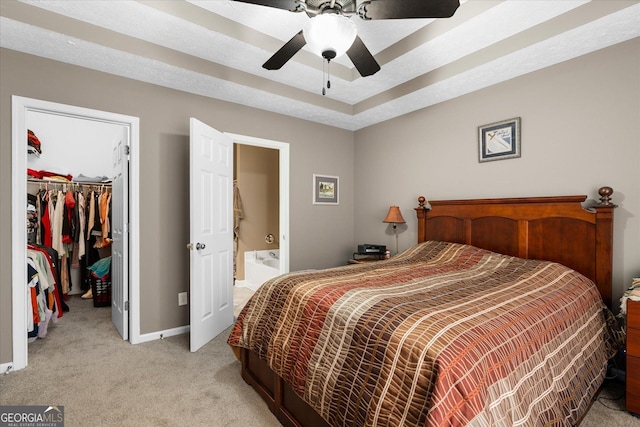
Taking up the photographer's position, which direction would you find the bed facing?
facing the viewer and to the left of the viewer

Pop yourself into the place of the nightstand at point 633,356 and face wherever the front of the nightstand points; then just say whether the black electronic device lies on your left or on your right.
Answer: on your right

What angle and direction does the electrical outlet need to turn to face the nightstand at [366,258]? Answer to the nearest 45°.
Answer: approximately 90° to its left

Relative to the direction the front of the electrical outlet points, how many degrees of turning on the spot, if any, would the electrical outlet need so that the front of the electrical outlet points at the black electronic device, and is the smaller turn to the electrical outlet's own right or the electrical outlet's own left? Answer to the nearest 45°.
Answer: approximately 90° to the electrical outlet's own left

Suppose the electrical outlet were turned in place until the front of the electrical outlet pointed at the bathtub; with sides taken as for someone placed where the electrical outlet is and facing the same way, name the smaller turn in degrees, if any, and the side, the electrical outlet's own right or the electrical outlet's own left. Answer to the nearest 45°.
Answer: approximately 135° to the electrical outlet's own left

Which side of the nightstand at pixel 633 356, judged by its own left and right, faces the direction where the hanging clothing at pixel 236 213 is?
right

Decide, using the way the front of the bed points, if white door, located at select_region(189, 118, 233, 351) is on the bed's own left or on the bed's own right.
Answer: on the bed's own right

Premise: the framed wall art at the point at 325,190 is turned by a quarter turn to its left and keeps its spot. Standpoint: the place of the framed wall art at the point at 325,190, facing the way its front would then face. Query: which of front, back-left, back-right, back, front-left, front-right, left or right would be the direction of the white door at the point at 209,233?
back

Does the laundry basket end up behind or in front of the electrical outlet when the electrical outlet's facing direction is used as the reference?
behind

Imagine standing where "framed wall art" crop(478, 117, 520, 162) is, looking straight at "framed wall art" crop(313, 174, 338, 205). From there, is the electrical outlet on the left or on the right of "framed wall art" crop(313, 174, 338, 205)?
left

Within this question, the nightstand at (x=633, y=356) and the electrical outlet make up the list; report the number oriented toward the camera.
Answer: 2

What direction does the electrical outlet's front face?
toward the camera

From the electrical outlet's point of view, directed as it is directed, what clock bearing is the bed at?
The bed is roughly at 11 o'clock from the electrical outlet.

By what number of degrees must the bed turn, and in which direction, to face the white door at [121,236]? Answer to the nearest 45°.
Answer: approximately 45° to its right

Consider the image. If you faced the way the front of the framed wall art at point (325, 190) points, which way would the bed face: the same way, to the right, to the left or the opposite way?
to the right

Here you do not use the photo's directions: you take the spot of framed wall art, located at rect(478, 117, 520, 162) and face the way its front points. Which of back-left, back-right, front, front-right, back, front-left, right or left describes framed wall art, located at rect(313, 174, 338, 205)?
front-right

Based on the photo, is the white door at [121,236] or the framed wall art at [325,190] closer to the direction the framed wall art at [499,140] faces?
the white door

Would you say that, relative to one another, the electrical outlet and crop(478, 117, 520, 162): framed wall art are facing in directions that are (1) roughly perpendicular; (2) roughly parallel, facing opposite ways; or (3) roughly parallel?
roughly perpendicular
